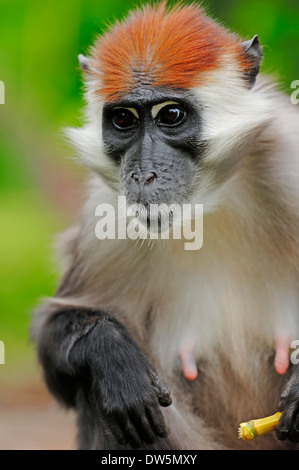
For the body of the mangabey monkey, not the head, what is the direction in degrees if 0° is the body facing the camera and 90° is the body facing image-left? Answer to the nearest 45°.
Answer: approximately 0°
